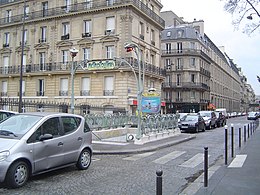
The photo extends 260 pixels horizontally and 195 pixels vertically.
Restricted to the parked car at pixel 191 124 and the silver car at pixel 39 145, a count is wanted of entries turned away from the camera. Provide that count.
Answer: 0

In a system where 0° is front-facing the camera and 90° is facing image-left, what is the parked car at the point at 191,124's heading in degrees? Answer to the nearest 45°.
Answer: approximately 45°

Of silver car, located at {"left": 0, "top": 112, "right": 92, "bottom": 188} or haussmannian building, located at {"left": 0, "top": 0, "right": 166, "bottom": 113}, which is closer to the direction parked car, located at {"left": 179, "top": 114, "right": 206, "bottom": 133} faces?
the silver car

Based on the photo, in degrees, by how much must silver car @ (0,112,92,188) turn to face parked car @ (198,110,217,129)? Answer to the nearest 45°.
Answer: approximately 180°

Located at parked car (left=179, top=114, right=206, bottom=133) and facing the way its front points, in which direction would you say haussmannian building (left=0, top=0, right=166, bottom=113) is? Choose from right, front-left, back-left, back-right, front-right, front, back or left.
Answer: right

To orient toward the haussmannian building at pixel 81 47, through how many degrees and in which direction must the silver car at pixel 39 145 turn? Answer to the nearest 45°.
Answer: approximately 135° to its right

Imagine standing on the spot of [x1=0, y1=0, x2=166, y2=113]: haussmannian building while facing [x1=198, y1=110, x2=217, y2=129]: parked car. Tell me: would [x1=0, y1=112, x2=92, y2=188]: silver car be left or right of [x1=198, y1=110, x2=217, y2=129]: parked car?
right

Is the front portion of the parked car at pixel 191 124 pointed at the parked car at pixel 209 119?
no

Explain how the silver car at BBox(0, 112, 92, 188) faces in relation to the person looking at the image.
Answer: facing the viewer and to the left of the viewer

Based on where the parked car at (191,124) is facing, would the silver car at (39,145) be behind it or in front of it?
in front
